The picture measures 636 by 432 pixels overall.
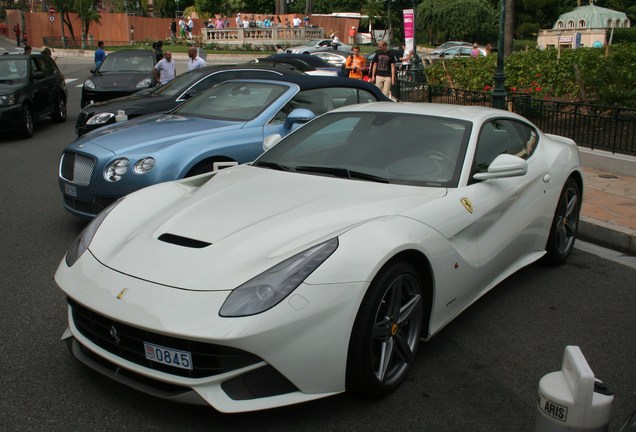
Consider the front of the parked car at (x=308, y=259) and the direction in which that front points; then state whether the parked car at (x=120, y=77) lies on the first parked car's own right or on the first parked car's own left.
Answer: on the first parked car's own right

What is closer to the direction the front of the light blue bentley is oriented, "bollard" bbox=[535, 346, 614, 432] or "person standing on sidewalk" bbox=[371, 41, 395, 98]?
the bollard

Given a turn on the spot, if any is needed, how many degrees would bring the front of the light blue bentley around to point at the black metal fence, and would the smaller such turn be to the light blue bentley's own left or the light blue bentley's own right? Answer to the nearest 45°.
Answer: approximately 180°

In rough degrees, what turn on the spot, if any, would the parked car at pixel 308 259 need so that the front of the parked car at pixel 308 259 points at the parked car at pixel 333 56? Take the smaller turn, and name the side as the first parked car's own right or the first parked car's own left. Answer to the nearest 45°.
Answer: approximately 135° to the first parked car's own right

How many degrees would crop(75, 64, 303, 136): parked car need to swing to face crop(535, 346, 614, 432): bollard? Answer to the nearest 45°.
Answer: approximately 45° to its left

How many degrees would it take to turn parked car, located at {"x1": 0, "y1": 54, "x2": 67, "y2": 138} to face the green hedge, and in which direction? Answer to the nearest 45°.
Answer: approximately 90° to its left

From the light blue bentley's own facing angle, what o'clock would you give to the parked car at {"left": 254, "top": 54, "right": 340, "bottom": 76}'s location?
The parked car is roughly at 5 o'clock from the light blue bentley.

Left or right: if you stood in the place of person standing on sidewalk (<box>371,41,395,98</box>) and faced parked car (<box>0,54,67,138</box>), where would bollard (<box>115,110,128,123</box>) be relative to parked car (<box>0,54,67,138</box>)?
left

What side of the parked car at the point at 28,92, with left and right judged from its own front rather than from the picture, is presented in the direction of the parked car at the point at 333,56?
back

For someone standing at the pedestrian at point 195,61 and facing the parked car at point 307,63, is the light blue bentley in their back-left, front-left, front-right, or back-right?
back-right

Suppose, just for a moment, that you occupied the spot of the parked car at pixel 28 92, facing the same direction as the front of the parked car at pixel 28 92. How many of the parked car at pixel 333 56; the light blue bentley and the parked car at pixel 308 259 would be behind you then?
1

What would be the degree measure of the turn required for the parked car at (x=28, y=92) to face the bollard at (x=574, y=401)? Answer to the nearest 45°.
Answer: approximately 45° to its left

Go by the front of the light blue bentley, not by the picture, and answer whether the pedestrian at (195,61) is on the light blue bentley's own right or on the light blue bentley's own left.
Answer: on the light blue bentley's own right
